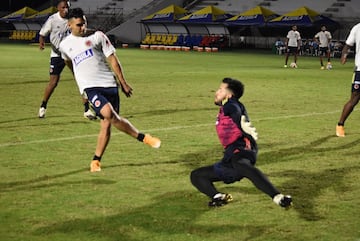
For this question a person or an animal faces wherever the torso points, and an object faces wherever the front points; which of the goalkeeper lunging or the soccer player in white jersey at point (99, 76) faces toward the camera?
the soccer player in white jersey

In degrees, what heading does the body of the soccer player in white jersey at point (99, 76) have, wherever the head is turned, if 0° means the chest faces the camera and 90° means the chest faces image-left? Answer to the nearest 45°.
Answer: approximately 0°

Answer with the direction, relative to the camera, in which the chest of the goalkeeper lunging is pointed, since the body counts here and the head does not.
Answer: to the viewer's left

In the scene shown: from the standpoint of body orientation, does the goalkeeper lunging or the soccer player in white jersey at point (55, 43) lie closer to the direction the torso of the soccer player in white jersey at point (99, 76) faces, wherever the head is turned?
the goalkeeper lunging

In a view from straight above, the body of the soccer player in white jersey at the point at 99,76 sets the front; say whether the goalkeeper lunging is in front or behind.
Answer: in front

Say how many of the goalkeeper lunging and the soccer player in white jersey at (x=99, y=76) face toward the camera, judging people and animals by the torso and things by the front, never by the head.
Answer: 1

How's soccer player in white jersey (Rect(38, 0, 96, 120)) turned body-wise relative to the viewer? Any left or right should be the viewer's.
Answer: facing the viewer and to the right of the viewer

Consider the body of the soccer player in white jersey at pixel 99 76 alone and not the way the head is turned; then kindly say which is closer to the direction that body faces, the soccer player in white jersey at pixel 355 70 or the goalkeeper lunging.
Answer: the goalkeeper lunging

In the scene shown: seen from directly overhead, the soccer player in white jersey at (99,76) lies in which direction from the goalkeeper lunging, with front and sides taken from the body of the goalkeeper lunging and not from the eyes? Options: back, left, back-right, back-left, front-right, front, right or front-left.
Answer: front-right

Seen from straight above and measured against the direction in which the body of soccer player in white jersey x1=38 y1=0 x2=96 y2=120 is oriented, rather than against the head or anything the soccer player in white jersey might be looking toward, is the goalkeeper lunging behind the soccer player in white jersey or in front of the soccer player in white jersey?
in front

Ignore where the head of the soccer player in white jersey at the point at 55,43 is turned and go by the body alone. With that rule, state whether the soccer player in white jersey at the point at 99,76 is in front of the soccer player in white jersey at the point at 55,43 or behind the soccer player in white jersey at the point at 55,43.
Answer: in front

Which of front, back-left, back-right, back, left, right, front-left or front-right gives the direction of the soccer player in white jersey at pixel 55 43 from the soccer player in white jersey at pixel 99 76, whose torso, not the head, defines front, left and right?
back

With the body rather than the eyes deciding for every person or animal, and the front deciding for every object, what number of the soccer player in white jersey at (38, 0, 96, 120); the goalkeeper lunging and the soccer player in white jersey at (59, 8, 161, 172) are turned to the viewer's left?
1

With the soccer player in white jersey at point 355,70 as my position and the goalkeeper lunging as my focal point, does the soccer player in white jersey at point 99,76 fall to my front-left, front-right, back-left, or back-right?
front-right

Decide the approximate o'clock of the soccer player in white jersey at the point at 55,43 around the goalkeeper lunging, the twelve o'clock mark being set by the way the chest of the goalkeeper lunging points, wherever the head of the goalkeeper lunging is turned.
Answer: The soccer player in white jersey is roughly at 2 o'clock from the goalkeeper lunging.
